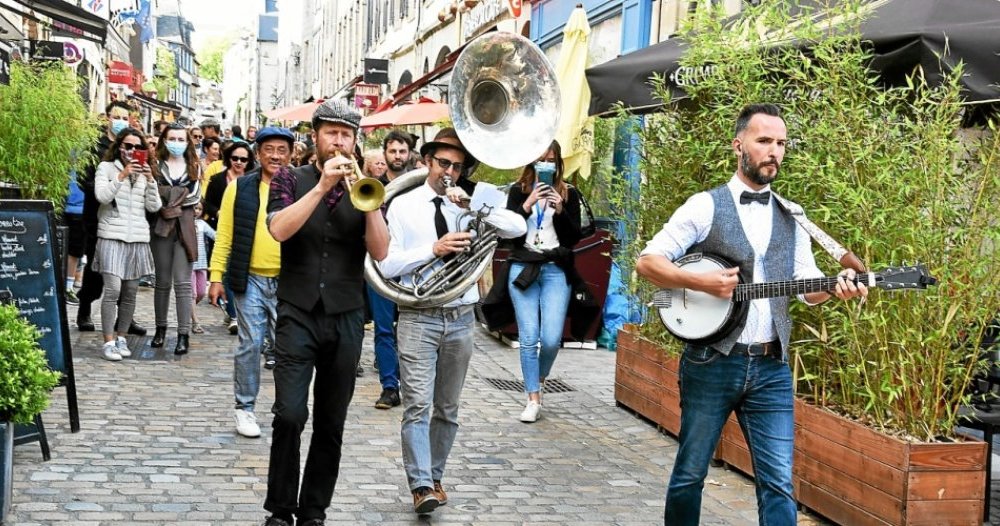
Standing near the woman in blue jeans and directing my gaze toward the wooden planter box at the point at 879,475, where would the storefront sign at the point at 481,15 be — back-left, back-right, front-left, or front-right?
back-left

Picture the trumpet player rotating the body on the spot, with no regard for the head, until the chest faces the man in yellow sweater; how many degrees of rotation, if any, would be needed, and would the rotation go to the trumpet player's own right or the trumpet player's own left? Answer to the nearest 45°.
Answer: approximately 180°

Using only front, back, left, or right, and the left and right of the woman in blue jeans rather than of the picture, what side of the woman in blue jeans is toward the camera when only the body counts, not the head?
front

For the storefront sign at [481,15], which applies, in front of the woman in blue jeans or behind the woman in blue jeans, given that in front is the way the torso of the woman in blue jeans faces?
behind

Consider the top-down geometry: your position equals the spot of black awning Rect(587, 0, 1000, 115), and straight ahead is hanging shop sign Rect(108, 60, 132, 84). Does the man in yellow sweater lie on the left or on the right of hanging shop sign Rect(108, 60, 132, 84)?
left

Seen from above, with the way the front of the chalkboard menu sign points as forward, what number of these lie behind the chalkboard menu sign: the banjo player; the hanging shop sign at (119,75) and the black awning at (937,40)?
1

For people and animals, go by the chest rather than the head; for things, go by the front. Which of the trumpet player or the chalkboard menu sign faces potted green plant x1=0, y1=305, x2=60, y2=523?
the chalkboard menu sign

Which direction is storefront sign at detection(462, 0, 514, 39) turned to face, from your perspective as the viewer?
facing the viewer and to the left of the viewer

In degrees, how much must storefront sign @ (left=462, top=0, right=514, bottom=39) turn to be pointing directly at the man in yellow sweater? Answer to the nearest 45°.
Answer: approximately 45° to its left

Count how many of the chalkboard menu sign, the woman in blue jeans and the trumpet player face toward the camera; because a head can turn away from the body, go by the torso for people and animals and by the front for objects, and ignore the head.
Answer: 3

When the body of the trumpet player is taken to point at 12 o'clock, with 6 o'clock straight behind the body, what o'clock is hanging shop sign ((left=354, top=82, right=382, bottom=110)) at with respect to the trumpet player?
The hanging shop sign is roughly at 6 o'clock from the trumpet player.
